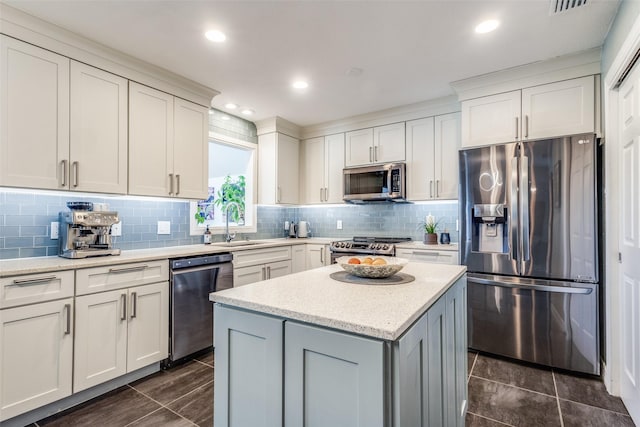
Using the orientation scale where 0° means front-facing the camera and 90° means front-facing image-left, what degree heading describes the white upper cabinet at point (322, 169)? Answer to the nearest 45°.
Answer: approximately 45°

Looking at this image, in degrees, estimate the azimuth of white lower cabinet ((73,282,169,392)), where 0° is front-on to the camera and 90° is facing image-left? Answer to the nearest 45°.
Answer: approximately 315°

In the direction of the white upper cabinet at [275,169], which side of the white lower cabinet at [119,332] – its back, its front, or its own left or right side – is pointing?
left

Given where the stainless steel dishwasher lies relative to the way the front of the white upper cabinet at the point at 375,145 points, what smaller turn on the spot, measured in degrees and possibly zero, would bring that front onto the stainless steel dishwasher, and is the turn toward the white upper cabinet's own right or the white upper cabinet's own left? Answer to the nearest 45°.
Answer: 0° — it already faces it

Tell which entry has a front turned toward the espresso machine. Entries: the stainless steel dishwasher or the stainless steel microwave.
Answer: the stainless steel microwave
